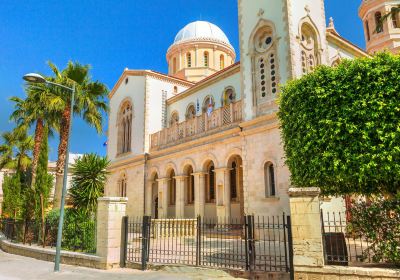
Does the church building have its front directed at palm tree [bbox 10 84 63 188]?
no

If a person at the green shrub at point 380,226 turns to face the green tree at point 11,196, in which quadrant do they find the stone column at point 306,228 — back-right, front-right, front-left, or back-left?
front-left

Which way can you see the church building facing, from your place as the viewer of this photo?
facing the viewer and to the right of the viewer

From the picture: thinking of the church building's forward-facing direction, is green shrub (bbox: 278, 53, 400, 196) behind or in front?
in front

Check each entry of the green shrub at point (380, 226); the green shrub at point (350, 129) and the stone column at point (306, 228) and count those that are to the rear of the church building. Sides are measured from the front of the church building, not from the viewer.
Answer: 0

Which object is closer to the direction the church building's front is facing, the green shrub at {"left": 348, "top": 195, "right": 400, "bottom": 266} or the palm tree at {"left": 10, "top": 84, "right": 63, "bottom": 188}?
the green shrub

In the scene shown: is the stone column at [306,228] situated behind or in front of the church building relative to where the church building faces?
in front

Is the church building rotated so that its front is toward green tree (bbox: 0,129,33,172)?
no
